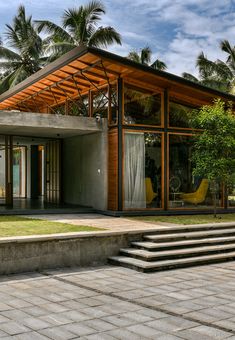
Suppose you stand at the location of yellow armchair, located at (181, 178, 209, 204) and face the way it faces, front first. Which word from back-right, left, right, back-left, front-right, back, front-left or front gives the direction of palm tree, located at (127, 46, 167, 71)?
right

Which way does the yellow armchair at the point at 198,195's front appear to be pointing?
to the viewer's left

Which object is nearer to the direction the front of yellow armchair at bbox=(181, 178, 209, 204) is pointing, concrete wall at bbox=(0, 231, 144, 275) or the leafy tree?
the concrete wall

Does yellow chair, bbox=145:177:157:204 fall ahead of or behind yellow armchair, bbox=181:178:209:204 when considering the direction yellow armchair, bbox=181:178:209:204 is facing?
ahead

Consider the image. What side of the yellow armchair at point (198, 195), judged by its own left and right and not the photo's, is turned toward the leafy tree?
left

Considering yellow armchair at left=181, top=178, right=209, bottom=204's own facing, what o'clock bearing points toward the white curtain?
The white curtain is roughly at 11 o'clock from the yellow armchair.

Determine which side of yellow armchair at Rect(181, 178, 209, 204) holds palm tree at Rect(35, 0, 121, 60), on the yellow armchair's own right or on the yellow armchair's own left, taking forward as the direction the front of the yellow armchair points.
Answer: on the yellow armchair's own right

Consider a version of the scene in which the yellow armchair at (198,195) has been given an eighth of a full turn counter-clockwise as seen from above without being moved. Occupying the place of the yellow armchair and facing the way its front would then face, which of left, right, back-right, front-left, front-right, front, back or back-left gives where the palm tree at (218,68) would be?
back-right

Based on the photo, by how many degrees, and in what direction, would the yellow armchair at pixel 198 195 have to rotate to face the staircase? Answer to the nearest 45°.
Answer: approximately 90° to its left

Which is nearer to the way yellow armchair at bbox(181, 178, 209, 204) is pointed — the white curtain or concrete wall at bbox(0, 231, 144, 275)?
the white curtain
